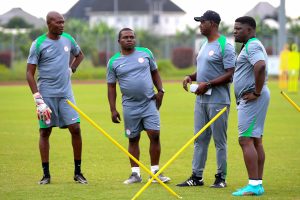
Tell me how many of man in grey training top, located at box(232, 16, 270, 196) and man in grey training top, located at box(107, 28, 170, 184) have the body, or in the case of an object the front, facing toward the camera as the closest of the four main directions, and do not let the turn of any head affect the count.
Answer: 1

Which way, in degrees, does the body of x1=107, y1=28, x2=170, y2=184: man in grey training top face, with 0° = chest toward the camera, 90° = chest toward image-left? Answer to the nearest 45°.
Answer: approximately 0°

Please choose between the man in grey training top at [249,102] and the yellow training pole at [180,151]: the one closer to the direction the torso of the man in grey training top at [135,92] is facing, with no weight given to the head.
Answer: the yellow training pole

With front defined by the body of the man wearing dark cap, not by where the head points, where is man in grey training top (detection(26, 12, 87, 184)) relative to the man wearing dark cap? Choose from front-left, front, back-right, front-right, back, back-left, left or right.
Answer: front-right

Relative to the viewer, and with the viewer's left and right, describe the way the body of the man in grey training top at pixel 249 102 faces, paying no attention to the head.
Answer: facing to the left of the viewer

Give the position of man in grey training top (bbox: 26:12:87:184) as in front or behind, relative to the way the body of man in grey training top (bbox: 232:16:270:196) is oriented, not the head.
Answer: in front

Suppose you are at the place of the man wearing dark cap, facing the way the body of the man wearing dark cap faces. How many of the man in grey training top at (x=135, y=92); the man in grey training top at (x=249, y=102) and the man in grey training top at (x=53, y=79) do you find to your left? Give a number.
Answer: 1

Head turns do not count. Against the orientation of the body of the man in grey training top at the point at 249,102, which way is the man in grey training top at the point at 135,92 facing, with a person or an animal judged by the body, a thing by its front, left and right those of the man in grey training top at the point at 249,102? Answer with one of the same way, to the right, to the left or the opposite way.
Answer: to the left

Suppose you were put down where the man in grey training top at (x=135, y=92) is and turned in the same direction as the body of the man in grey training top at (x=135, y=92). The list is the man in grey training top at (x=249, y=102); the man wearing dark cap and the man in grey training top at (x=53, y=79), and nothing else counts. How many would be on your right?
1
